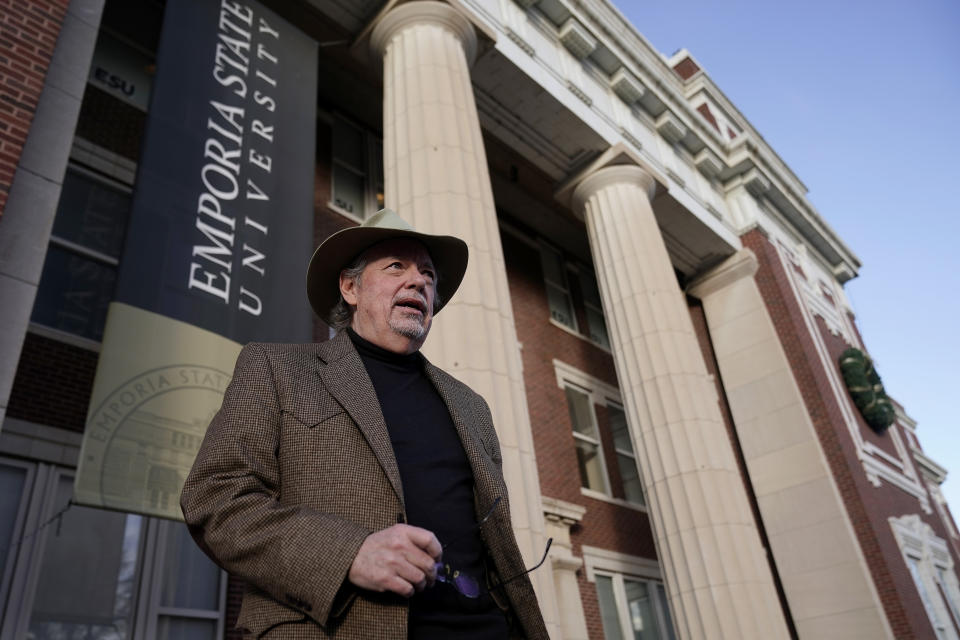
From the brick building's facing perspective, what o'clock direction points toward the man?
The man is roughly at 2 o'clock from the brick building.

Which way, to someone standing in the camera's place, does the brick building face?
facing the viewer and to the right of the viewer

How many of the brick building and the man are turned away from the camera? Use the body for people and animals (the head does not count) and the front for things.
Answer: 0

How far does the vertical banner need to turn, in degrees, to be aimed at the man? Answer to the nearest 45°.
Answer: approximately 45° to its right

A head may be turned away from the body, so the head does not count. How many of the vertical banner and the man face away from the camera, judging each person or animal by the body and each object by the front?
0

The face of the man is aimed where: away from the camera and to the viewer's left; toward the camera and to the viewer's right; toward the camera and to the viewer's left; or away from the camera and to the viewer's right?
toward the camera and to the viewer's right

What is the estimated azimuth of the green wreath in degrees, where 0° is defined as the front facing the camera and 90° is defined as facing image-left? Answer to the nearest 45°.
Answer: approximately 315°

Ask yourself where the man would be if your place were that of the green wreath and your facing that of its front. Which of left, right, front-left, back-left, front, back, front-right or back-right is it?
front-right
